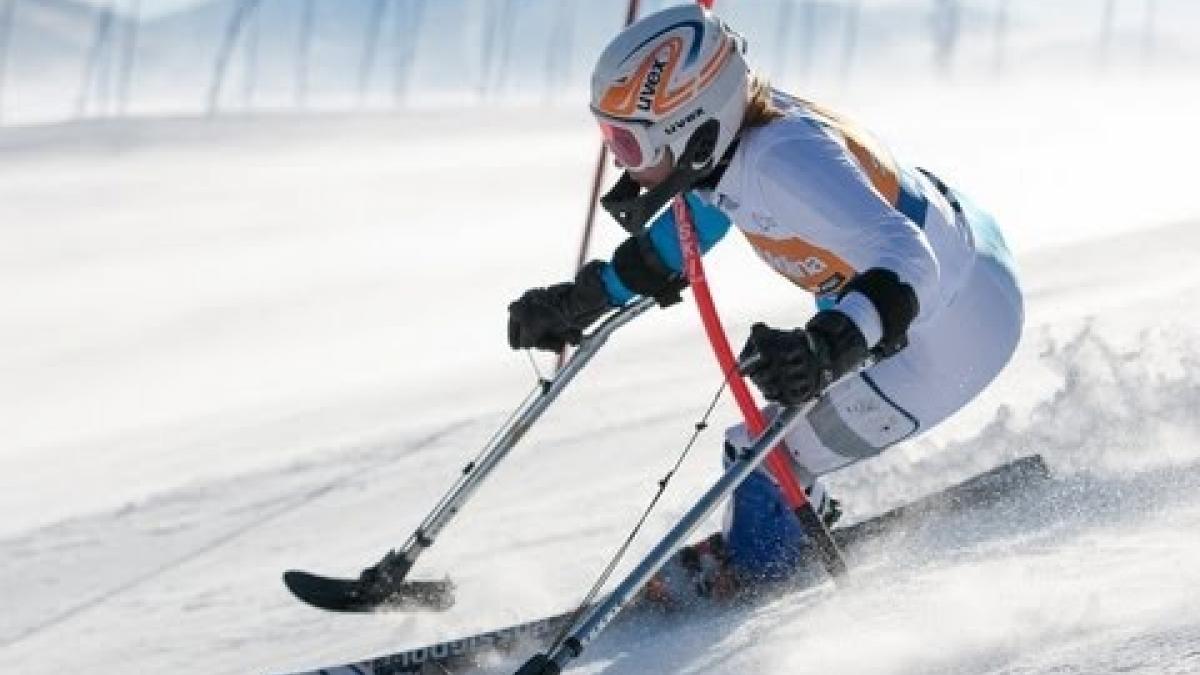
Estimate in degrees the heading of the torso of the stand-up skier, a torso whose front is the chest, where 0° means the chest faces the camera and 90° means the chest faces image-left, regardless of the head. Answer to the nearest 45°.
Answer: approximately 45°
